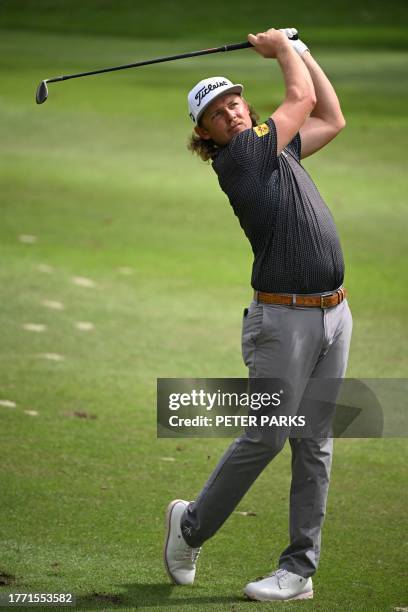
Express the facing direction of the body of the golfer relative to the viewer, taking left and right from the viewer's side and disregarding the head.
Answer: facing the viewer and to the right of the viewer
